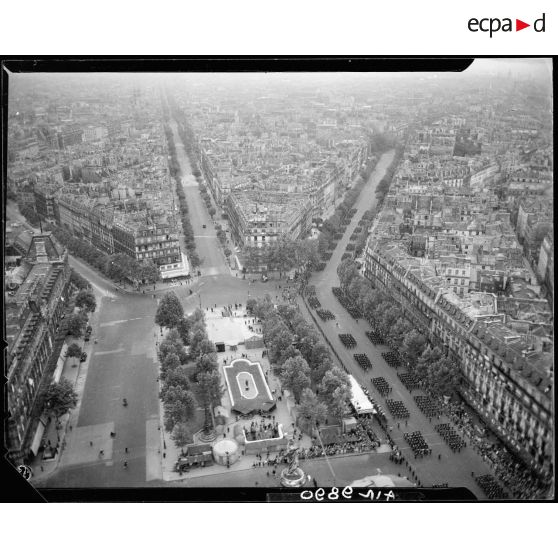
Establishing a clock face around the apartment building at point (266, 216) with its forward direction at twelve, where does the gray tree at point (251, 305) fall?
The gray tree is roughly at 12 o'clock from the apartment building.

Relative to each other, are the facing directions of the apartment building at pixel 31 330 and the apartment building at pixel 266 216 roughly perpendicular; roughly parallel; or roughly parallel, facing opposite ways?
roughly perpendicular

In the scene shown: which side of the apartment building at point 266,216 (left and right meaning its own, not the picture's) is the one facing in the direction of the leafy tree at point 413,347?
front

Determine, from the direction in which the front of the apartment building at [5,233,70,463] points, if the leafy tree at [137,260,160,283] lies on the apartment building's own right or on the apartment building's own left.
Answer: on the apartment building's own left

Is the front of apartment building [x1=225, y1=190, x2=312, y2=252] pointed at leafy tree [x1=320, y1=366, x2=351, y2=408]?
yes

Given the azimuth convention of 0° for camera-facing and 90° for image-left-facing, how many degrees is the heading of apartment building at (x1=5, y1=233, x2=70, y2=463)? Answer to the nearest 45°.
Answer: approximately 270°

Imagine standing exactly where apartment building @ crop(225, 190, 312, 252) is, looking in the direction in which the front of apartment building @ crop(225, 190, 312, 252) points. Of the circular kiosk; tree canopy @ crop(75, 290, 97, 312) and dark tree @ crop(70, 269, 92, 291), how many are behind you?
0

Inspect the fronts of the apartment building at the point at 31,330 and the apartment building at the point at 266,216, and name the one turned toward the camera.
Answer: the apartment building at the point at 266,216

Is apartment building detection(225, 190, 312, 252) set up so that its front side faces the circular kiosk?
yes

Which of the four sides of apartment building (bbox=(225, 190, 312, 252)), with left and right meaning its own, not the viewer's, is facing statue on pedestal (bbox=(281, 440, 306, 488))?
front

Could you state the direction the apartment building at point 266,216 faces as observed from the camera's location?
facing the viewer

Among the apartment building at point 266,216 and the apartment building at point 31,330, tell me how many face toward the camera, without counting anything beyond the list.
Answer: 1

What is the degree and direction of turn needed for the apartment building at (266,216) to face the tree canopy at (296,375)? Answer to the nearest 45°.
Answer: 0° — it already faces it

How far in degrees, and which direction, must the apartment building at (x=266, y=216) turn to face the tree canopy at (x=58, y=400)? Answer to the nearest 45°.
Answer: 0° — it already faces it

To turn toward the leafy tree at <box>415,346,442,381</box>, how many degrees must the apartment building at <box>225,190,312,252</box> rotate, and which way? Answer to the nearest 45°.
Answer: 0° — it already faces it
